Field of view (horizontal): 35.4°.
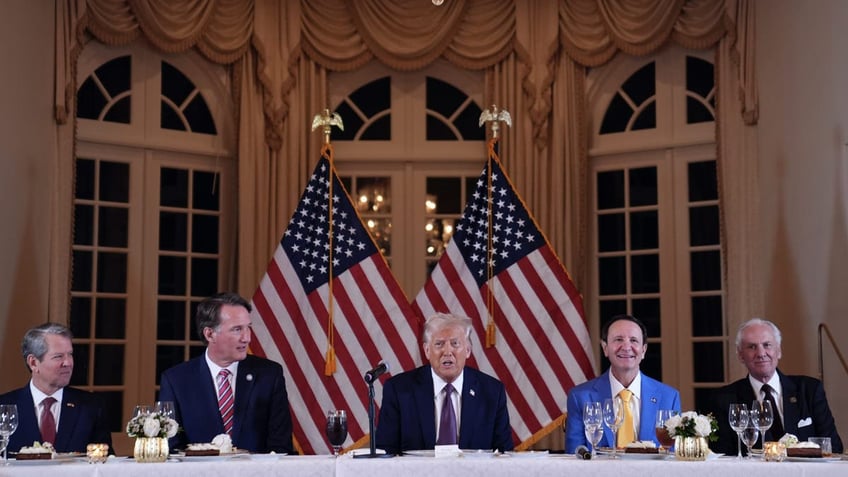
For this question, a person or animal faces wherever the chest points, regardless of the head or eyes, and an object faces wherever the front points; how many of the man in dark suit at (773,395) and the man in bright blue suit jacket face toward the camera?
2

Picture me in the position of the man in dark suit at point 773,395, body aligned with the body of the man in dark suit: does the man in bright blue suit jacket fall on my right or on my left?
on my right

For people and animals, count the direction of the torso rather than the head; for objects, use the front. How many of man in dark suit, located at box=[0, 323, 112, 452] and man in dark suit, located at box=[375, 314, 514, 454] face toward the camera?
2

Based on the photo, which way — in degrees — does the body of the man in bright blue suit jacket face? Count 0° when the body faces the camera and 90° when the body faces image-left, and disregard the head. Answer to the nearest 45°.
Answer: approximately 0°

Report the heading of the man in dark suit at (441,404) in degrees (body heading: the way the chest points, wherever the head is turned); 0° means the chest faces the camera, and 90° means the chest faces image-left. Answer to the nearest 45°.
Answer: approximately 0°

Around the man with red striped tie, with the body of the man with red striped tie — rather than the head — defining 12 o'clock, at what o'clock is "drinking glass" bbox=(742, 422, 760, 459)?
The drinking glass is roughly at 10 o'clock from the man with red striped tie.

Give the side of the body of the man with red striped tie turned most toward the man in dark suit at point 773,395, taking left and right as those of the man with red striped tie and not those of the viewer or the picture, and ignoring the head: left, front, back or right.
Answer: left

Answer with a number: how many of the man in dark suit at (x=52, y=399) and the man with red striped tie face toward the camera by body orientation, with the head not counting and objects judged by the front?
2

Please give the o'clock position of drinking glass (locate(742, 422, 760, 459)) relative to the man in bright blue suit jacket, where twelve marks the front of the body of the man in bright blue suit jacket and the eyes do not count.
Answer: The drinking glass is roughly at 11 o'clock from the man in bright blue suit jacket.

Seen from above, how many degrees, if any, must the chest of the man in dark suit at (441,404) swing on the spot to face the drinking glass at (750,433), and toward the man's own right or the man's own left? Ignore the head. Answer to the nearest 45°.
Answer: approximately 45° to the man's own left
